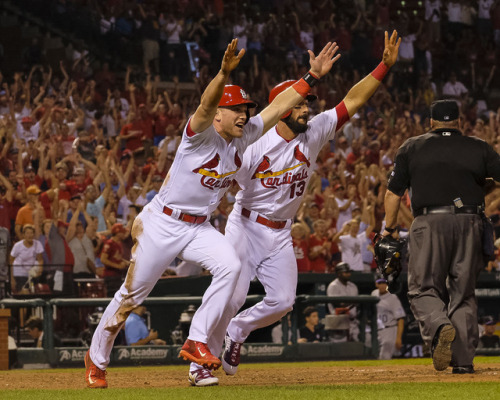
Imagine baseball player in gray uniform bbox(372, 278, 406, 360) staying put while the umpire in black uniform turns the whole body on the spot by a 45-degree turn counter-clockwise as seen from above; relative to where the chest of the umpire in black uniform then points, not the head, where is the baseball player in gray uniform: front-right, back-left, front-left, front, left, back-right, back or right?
front-right

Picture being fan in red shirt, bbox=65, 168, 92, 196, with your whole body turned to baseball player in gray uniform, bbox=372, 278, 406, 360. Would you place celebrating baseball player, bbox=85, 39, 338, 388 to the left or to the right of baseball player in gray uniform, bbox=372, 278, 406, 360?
right

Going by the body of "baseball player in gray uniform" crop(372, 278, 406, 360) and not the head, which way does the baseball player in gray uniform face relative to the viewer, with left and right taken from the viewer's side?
facing the viewer and to the left of the viewer

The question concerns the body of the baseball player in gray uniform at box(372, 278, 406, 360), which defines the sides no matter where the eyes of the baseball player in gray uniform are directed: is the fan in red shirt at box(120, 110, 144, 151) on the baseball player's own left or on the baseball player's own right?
on the baseball player's own right

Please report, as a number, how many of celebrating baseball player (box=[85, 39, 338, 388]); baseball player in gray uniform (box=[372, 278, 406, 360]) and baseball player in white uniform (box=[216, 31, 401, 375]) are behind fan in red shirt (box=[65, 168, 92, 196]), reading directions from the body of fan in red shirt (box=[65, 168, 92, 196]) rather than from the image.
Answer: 0

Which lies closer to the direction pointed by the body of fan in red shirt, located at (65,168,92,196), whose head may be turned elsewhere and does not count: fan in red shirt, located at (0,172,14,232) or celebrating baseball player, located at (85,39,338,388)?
the celebrating baseball player

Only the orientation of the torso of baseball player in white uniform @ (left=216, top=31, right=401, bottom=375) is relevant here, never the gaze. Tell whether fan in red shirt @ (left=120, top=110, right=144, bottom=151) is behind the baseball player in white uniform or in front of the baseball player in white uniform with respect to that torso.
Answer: behind

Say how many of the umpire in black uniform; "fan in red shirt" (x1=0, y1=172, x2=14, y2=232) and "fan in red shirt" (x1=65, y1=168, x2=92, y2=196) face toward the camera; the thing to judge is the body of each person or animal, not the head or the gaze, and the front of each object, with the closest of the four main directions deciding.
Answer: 2

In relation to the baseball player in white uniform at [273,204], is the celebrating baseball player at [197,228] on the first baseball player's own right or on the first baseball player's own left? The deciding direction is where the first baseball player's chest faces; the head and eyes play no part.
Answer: on the first baseball player's own right

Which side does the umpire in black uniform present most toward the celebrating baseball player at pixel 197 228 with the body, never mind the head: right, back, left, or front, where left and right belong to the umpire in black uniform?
left

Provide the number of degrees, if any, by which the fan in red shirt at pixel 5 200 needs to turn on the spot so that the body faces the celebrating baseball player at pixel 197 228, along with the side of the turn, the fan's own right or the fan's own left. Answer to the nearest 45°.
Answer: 0° — they already face them

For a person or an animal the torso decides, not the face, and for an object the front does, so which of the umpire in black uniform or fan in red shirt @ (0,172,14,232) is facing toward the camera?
the fan in red shirt

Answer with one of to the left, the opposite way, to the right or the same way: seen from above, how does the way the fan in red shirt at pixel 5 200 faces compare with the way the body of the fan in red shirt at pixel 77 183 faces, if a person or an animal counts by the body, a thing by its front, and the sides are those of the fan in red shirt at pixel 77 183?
the same way

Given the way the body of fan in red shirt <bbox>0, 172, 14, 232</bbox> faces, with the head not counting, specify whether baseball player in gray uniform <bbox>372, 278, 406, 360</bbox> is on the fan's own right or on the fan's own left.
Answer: on the fan's own left

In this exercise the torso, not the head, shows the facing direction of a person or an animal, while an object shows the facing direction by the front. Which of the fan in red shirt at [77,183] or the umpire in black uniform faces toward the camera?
the fan in red shirt

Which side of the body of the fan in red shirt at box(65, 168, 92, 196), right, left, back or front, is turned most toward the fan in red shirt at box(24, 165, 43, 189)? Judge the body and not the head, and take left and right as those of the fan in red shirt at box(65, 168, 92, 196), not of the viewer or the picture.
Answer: right

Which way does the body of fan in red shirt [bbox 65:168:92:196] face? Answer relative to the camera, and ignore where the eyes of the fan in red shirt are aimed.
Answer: toward the camera

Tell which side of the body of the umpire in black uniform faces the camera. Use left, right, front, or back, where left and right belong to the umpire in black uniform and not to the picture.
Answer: back

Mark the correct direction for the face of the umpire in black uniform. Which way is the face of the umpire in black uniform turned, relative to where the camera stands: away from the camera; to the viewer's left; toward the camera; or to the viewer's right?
away from the camera

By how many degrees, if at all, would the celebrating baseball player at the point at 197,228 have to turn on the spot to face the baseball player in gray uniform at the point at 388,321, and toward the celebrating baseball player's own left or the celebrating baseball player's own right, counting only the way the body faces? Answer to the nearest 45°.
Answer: approximately 90° to the celebrating baseball player's own left

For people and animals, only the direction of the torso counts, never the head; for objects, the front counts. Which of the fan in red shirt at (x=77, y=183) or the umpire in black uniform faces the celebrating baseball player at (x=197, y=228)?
the fan in red shirt

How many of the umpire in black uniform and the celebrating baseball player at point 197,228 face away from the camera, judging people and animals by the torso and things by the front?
1
